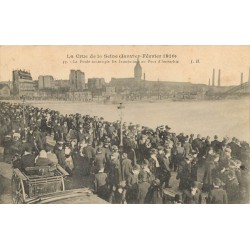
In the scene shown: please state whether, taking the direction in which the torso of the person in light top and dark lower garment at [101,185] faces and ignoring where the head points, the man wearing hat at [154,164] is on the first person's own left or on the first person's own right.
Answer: on the first person's own right

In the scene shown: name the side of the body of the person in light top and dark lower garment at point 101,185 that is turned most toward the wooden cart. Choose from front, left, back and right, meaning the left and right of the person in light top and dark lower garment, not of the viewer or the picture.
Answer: left

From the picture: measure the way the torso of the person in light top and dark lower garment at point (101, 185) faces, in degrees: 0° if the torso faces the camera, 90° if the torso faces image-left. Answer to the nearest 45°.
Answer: approximately 180°

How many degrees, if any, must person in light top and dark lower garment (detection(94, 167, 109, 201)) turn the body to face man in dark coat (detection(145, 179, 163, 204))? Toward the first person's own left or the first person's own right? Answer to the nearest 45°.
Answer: approximately 90° to the first person's own right
